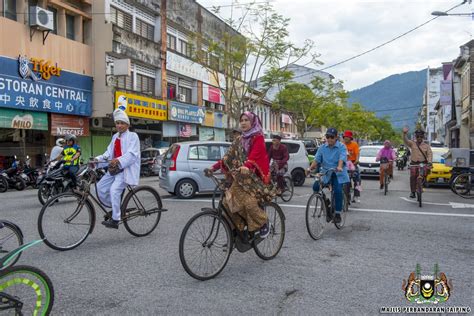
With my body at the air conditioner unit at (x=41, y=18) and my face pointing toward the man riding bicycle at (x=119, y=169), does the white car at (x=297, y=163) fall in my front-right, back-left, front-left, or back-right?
front-left

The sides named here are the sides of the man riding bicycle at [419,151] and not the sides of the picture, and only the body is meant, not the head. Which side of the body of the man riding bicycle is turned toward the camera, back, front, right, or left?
front

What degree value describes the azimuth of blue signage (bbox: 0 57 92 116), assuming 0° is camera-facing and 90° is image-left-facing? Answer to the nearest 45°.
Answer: approximately 315°

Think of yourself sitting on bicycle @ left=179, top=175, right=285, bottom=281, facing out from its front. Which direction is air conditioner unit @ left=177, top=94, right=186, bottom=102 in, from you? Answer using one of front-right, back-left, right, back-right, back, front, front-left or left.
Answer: back-right

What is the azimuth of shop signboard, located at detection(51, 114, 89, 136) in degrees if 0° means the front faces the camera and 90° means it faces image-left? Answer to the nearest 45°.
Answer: approximately 315°

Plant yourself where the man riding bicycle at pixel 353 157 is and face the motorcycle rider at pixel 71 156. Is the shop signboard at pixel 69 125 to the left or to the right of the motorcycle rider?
right

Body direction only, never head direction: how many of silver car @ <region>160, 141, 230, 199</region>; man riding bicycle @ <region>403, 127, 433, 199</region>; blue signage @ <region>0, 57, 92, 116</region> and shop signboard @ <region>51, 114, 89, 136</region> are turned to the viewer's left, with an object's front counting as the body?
0

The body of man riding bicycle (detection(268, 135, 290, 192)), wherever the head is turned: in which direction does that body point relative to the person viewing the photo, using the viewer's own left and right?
facing the viewer and to the left of the viewer

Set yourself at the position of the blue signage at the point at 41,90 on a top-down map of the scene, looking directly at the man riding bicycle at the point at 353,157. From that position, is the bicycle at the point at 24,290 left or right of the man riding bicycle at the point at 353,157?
right

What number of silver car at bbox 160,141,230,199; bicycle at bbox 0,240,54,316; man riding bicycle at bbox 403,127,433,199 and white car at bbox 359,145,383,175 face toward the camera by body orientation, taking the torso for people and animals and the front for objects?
2

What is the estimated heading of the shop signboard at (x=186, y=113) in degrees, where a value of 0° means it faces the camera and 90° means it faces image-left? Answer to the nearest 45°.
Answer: approximately 315°

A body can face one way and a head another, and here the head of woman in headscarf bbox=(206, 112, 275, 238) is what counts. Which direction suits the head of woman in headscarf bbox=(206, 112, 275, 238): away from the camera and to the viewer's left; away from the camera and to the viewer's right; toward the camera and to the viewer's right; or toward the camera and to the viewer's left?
toward the camera and to the viewer's left

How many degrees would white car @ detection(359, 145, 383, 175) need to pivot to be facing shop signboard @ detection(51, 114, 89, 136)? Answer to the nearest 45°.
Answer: approximately 90° to its right
